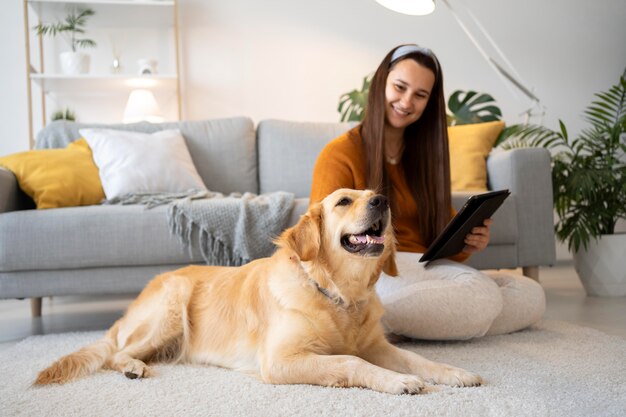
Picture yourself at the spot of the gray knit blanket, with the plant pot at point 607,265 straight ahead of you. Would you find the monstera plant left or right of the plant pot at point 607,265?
left

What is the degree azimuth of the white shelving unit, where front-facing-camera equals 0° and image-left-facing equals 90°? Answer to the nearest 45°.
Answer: approximately 0°

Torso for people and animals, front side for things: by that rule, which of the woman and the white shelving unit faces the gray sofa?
the white shelving unit

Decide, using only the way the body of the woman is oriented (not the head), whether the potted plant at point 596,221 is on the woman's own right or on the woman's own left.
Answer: on the woman's own left

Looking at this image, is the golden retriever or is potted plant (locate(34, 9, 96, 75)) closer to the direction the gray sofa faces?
the golden retriever

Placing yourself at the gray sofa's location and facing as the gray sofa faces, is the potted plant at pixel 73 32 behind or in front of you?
behind

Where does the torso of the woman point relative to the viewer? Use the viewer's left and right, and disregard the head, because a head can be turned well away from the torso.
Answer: facing the viewer and to the right of the viewer

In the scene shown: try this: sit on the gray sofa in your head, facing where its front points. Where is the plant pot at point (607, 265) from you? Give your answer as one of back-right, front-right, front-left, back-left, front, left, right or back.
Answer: left

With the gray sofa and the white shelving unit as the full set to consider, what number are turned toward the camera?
2

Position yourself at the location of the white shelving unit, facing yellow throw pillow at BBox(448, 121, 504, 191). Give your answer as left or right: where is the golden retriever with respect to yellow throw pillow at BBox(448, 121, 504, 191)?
right

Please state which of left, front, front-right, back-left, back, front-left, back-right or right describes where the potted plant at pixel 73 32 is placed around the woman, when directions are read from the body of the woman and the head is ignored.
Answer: back

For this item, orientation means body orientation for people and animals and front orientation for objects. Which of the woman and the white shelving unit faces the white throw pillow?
the white shelving unit
